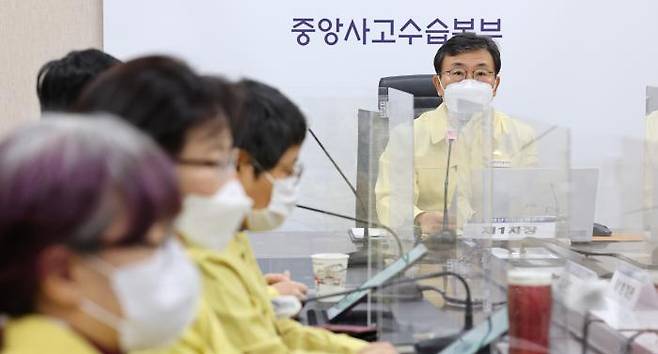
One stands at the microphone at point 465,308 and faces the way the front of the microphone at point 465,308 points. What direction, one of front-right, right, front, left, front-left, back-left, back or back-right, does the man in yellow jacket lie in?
right

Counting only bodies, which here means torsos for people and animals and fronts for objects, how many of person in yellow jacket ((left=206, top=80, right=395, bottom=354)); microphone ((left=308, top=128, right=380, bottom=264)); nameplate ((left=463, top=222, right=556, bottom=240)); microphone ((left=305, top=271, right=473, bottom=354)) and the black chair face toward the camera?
2

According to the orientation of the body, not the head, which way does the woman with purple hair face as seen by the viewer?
to the viewer's right

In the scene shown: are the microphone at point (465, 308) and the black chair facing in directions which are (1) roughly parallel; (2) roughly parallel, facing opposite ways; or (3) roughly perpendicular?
roughly perpendicular

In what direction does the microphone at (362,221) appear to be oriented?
to the viewer's left

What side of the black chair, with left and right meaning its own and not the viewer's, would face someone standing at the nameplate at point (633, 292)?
front

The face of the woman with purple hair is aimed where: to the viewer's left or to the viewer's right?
to the viewer's right

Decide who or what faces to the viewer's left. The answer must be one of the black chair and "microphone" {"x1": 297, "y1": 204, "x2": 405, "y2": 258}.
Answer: the microphone

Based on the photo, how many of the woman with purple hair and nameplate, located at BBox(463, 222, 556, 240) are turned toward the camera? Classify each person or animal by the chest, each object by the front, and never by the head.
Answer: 1

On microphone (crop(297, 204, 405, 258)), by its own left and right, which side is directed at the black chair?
right

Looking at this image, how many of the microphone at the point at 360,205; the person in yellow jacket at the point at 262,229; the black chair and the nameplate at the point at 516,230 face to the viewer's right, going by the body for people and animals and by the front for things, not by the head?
1

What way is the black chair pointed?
toward the camera

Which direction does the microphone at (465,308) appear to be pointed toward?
to the viewer's left

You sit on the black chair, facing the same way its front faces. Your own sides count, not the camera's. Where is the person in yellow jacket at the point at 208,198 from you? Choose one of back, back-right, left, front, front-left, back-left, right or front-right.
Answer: front

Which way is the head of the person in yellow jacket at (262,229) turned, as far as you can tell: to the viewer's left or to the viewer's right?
to the viewer's right
